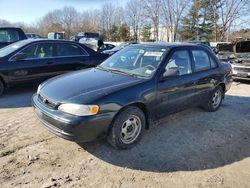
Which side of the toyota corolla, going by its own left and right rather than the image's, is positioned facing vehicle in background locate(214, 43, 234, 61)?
back

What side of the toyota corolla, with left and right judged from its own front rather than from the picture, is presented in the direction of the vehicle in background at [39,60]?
right

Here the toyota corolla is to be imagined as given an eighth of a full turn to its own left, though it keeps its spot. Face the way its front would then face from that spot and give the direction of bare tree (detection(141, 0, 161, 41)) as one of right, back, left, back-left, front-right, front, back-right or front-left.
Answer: back

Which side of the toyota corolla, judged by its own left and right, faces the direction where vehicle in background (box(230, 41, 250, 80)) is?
back

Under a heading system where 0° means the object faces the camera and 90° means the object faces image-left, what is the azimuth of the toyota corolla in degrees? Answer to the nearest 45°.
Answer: approximately 45°
